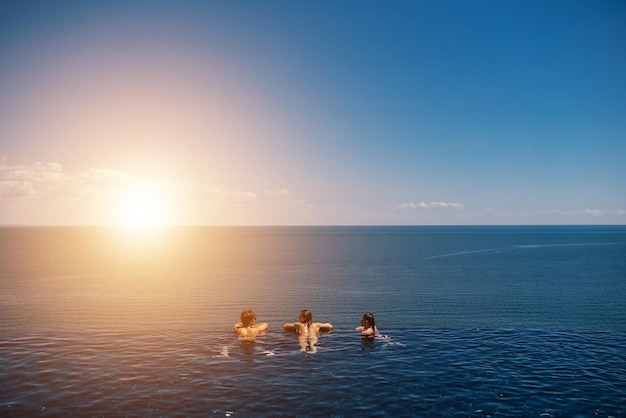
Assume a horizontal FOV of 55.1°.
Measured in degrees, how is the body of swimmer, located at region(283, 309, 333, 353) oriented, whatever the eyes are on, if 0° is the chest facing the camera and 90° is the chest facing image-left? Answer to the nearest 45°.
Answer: approximately 180°

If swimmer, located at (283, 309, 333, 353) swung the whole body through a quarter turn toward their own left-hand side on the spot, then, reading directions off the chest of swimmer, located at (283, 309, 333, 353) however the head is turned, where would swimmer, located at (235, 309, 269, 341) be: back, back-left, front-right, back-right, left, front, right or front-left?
front

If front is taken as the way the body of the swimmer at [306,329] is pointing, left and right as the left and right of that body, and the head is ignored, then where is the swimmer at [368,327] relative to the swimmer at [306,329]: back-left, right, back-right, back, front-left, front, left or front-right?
right
